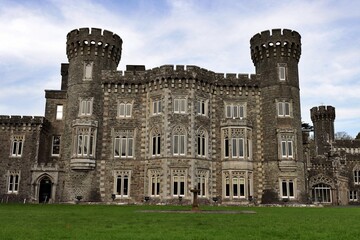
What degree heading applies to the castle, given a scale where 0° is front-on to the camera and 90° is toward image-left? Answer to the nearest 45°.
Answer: approximately 0°
